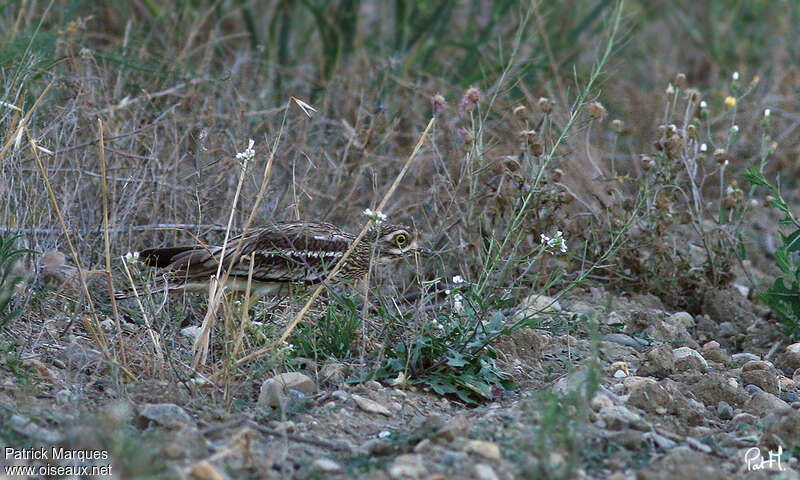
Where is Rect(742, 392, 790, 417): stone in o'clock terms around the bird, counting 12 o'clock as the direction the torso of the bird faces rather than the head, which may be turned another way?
The stone is roughly at 1 o'clock from the bird.

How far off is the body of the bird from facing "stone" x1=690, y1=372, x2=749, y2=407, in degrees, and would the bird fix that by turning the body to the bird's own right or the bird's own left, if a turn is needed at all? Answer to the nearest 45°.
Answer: approximately 45° to the bird's own right

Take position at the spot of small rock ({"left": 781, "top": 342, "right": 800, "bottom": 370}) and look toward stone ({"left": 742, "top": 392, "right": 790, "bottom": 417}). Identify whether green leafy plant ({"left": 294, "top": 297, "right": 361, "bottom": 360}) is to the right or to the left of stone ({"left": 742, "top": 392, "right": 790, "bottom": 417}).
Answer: right

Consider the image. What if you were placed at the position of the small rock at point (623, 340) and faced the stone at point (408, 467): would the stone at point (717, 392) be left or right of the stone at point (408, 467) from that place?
left

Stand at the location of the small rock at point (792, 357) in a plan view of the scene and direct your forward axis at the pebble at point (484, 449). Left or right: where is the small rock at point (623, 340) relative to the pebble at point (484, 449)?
right

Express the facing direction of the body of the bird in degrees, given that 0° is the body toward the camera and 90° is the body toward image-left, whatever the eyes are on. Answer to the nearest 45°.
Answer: approximately 270°

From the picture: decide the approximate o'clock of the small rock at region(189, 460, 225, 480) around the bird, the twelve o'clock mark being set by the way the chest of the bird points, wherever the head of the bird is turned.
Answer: The small rock is roughly at 3 o'clock from the bird.

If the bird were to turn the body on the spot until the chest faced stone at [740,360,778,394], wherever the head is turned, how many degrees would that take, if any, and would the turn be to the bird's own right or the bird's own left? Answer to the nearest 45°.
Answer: approximately 45° to the bird's own right

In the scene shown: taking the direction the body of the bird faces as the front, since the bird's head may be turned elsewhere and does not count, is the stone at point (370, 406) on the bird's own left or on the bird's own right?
on the bird's own right

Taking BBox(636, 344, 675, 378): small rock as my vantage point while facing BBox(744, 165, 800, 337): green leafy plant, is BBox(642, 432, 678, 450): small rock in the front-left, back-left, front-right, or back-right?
back-right

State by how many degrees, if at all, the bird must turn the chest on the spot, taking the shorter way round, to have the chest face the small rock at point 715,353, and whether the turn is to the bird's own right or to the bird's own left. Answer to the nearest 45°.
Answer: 0° — it already faces it

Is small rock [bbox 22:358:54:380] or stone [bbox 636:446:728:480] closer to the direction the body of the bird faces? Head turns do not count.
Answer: the stone

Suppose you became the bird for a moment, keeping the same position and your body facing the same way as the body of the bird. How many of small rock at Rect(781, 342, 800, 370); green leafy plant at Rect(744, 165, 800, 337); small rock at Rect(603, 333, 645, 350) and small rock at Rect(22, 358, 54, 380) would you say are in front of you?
3

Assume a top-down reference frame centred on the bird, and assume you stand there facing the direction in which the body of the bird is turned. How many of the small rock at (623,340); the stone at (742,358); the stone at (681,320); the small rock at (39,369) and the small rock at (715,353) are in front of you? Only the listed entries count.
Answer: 4

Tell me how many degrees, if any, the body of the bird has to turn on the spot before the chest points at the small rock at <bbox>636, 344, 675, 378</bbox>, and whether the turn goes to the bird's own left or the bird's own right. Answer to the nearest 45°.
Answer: approximately 45° to the bird's own right

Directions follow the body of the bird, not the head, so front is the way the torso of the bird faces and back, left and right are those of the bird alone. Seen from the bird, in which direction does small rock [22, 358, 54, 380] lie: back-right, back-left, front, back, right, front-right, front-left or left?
back-right
